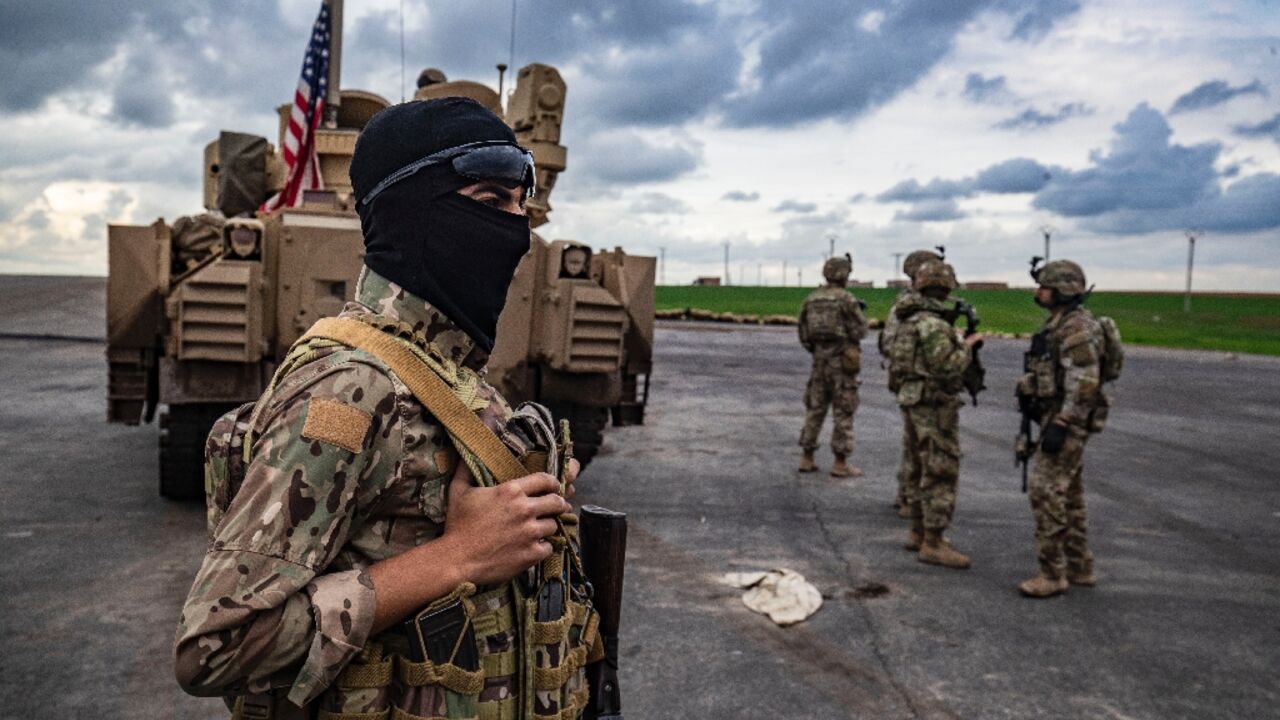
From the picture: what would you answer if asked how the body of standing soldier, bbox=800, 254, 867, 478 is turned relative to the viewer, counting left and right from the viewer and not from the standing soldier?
facing away from the viewer and to the right of the viewer

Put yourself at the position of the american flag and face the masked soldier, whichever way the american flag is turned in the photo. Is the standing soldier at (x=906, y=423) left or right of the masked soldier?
left

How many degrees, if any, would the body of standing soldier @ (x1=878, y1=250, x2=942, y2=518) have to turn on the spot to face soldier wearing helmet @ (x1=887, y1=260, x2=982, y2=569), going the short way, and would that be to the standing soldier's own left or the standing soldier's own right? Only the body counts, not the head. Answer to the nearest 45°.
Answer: approximately 90° to the standing soldier's own right

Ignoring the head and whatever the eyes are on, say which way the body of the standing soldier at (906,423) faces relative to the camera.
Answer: to the viewer's right

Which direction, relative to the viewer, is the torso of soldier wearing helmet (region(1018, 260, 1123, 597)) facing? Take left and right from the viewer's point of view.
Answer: facing to the left of the viewer

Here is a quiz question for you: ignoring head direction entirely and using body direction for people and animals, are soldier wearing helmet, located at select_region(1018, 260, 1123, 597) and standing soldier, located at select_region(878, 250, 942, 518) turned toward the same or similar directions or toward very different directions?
very different directions

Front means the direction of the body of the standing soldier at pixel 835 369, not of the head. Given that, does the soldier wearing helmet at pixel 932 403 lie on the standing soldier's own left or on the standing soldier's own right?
on the standing soldier's own right

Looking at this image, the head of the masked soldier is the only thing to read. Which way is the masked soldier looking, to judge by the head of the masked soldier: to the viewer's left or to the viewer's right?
to the viewer's right

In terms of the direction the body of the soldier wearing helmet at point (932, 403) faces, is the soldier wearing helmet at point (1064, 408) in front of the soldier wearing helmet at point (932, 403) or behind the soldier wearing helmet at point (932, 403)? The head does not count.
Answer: in front

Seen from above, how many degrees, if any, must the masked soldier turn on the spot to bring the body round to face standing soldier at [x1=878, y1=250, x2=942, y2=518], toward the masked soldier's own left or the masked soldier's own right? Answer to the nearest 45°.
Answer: approximately 90° to the masked soldier's own left

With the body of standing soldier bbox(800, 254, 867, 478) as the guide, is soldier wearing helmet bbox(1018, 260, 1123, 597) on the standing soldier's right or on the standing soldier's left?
on the standing soldier's right
